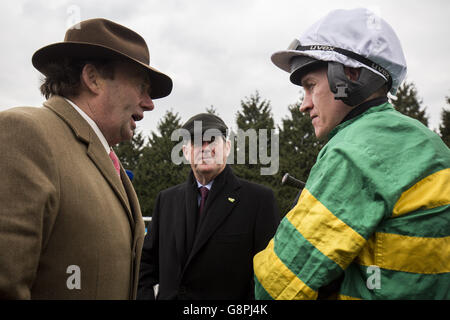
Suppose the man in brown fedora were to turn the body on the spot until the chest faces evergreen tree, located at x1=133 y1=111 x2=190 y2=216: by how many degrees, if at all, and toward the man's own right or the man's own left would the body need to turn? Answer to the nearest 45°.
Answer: approximately 90° to the man's own left

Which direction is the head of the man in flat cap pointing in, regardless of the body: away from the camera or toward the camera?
toward the camera

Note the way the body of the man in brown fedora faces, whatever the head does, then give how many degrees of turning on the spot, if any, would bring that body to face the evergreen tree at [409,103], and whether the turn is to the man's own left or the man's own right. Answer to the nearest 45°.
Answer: approximately 45° to the man's own left

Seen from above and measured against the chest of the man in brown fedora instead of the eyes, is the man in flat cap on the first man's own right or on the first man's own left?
on the first man's own left

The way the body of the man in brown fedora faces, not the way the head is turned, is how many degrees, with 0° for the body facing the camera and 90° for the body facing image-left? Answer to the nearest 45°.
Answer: approximately 270°

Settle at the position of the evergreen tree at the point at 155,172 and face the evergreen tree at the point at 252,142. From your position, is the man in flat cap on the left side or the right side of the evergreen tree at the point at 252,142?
right

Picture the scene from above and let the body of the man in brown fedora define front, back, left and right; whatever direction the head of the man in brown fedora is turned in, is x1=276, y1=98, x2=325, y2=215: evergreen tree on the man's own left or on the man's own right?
on the man's own left

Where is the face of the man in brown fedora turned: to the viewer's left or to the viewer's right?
to the viewer's right

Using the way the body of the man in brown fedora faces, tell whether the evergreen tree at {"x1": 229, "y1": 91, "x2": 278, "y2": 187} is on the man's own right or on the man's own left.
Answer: on the man's own left
